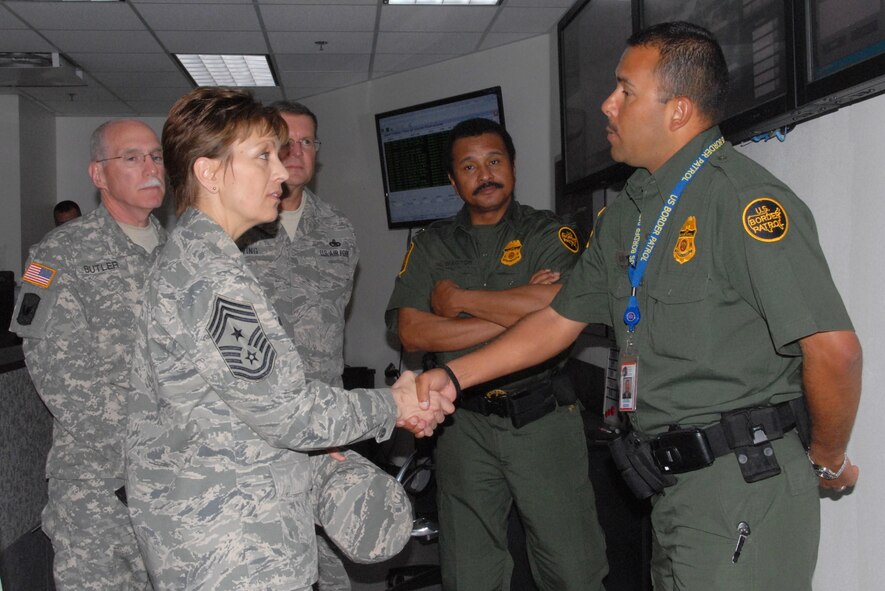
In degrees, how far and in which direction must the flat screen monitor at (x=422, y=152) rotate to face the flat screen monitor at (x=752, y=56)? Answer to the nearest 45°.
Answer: approximately 45° to its left

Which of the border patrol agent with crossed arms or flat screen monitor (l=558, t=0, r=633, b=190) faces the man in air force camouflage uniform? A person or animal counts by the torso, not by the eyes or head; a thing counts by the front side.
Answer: the flat screen monitor

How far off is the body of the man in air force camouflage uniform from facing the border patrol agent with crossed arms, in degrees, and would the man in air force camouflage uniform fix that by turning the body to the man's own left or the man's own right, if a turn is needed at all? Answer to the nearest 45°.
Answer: approximately 90° to the man's own left

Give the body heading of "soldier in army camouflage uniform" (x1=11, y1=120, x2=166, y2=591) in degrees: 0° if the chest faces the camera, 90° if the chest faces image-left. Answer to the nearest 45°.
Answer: approximately 315°

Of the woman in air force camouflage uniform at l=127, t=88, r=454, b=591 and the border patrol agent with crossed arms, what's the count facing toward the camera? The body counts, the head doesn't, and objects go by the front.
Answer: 1

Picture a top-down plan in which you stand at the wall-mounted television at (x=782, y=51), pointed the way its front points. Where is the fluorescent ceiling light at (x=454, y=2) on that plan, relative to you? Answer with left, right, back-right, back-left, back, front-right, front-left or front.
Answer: right

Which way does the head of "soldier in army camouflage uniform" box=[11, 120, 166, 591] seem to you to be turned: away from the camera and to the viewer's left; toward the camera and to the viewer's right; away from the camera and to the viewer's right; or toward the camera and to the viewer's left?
toward the camera and to the viewer's right

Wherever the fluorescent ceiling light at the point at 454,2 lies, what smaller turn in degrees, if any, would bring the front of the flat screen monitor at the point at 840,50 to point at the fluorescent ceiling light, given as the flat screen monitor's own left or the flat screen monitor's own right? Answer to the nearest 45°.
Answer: approximately 90° to the flat screen monitor's own right

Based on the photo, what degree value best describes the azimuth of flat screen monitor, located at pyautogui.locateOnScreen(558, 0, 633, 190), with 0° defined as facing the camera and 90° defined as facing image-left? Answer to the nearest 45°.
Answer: approximately 45°

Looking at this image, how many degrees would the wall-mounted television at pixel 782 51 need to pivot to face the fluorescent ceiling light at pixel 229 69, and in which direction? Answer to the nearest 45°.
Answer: approximately 90° to its right

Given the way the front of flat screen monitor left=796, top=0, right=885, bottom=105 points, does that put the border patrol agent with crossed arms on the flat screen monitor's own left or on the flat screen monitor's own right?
on the flat screen monitor's own right

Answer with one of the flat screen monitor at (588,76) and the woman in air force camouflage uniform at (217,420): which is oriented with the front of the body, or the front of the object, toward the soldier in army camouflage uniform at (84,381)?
the flat screen monitor

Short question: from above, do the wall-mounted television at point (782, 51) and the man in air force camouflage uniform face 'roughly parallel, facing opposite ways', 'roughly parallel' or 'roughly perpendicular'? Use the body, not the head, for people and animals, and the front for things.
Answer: roughly perpendicular

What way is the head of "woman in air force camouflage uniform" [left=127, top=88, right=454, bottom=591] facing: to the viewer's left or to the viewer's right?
to the viewer's right

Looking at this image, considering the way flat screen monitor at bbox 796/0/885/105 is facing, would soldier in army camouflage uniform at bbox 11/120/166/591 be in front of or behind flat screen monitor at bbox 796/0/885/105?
in front

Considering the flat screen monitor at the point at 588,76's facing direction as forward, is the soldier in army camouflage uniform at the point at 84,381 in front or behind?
in front

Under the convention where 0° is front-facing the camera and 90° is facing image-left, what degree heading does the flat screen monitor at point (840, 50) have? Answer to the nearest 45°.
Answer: approximately 45°
